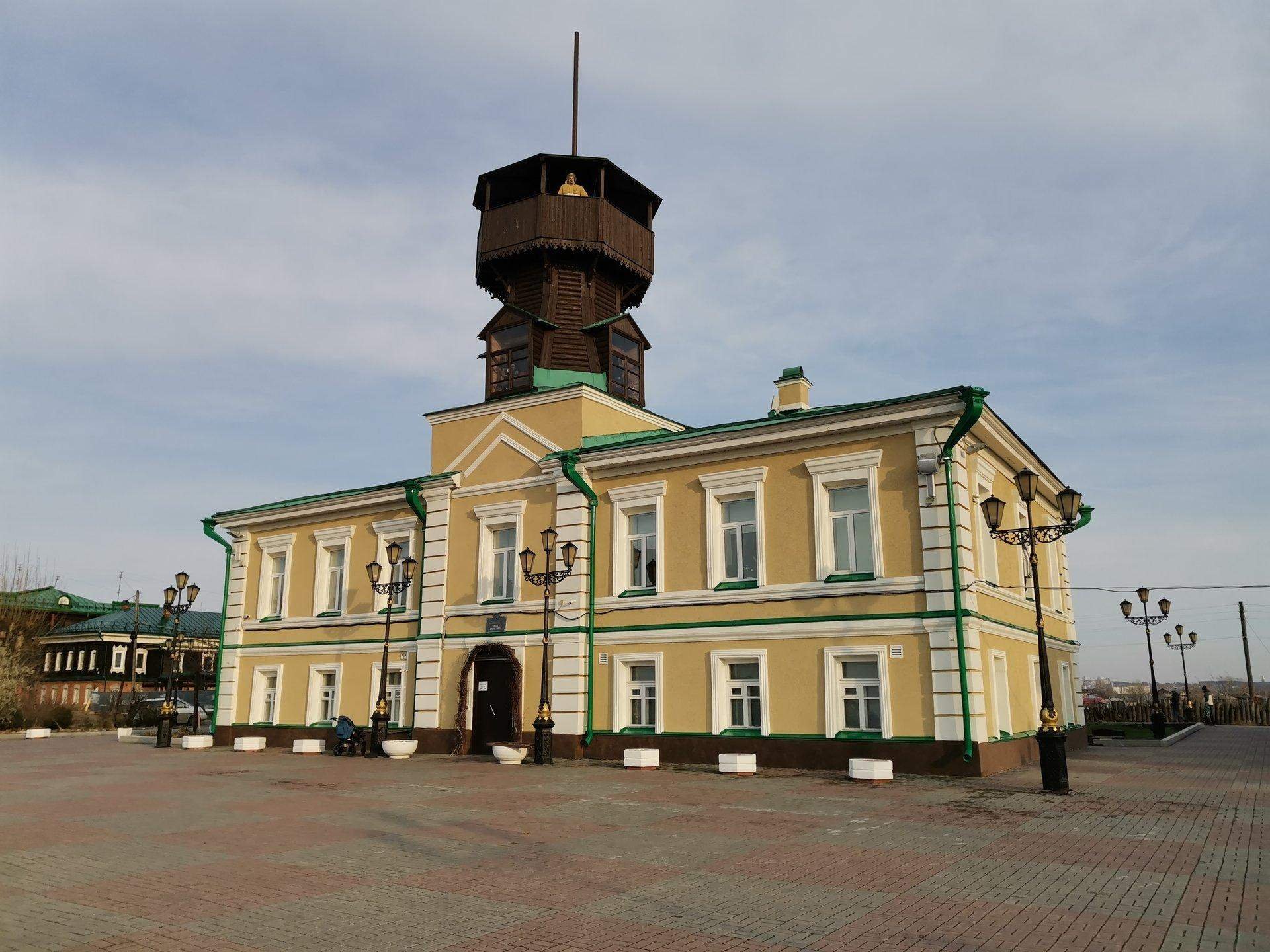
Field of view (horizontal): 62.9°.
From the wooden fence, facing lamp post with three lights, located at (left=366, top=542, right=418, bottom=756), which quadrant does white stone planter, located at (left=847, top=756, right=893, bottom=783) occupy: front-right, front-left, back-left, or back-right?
front-left

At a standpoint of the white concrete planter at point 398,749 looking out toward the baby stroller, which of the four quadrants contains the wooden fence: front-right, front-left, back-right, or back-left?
back-right

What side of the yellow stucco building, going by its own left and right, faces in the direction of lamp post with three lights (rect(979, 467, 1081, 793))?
left

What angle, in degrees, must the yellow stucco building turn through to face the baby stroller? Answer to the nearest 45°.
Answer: approximately 45° to its right

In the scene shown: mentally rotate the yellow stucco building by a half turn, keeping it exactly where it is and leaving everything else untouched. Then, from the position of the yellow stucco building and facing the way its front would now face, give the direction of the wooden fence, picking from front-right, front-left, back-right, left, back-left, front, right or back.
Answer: front

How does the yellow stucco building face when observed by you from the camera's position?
facing the viewer and to the left of the viewer

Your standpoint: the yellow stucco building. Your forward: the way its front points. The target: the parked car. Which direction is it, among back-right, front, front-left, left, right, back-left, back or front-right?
right

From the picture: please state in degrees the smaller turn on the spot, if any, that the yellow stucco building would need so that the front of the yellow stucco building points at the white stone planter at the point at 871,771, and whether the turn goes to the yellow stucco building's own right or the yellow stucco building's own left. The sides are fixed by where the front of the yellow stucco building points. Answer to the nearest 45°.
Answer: approximately 90° to the yellow stucco building's own left

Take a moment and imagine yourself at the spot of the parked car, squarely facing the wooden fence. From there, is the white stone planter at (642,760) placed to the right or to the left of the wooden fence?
right

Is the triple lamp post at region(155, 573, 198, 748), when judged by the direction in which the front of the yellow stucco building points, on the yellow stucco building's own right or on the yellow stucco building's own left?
on the yellow stucco building's own right
